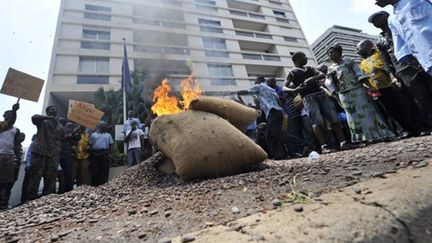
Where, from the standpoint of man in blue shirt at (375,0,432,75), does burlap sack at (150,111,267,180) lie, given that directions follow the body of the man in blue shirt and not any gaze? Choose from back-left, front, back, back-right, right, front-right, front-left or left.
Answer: front-left

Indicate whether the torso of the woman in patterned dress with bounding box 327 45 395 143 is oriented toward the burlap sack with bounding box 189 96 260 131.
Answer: yes

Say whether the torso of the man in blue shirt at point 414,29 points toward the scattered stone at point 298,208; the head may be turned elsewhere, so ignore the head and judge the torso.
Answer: no

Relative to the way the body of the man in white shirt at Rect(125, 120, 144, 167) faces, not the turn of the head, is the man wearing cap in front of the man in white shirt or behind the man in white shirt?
in front

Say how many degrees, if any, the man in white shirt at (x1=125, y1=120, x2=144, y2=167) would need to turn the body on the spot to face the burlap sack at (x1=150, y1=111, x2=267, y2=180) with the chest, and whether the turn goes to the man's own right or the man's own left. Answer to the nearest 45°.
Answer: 0° — they already face it

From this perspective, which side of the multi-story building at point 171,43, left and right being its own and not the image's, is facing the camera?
front

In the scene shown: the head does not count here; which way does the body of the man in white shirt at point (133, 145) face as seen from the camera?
toward the camera

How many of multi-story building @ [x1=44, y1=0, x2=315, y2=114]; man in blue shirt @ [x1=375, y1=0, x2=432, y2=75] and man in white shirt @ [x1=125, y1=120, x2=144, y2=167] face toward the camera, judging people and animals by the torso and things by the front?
2

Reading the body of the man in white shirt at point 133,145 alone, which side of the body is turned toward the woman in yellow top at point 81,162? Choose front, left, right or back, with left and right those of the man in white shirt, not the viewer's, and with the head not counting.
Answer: right

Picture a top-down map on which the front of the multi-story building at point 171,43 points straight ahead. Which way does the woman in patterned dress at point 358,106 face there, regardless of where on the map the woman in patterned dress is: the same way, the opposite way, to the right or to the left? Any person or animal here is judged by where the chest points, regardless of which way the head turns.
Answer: to the right

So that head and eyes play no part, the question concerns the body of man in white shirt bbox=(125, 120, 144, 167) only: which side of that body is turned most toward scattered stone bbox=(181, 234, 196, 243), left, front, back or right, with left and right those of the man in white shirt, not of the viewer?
front

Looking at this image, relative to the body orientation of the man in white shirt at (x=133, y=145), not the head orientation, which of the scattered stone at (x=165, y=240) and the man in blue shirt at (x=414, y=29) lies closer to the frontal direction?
the scattered stone

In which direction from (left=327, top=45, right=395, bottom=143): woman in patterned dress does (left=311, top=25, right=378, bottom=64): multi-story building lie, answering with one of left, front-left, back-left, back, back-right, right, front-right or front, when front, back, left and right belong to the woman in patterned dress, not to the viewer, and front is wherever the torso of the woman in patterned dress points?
back-right

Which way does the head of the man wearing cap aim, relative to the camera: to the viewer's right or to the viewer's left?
to the viewer's left

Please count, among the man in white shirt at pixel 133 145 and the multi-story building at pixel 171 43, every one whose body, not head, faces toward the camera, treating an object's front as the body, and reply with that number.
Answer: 2

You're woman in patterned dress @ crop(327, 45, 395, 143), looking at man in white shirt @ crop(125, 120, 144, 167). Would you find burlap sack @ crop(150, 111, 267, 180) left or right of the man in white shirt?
left
